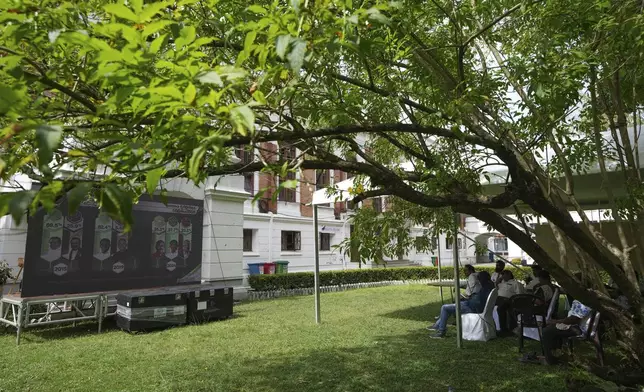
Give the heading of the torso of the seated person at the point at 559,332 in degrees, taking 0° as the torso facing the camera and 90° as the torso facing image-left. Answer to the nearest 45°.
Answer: approximately 90°

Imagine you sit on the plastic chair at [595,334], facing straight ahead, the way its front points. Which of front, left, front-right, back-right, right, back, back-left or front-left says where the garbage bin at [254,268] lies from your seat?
front-right

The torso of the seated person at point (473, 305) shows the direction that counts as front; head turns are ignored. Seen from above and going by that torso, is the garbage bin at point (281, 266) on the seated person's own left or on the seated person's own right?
on the seated person's own right

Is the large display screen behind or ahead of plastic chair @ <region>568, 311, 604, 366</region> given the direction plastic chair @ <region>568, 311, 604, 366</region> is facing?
ahead

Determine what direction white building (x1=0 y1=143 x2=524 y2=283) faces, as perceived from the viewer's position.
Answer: facing the viewer and to the right of the viewer

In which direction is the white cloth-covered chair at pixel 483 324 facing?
to the viewer's left

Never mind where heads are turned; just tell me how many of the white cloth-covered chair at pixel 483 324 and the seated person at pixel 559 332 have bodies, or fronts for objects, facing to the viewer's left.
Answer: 2

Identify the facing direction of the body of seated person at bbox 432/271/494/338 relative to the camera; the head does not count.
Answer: to the viewer's left

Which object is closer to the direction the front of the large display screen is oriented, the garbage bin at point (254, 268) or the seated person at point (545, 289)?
the seated person

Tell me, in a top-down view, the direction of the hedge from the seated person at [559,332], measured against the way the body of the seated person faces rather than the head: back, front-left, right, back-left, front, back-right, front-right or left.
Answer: front-right

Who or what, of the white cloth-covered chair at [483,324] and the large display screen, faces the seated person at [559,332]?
the large display screen

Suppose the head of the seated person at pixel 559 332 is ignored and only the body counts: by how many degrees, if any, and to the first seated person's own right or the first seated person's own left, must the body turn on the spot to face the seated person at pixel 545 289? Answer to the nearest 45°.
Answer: approximately 90° to the first seated person's own right

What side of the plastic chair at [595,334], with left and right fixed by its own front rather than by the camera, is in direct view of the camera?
left

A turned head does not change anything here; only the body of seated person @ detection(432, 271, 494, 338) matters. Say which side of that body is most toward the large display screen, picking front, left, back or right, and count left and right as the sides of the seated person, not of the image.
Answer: front
